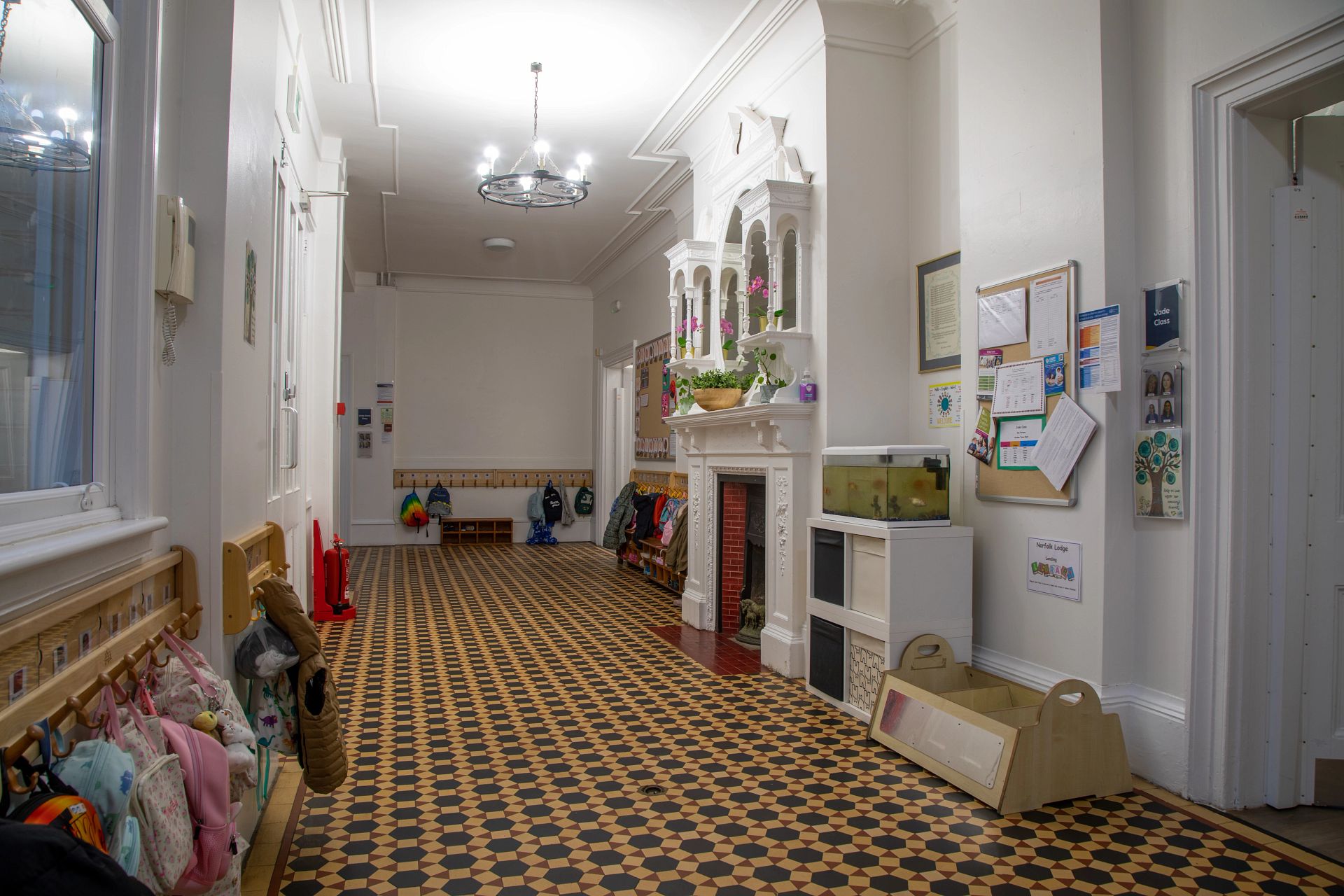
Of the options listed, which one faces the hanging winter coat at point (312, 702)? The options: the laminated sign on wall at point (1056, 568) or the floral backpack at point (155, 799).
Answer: the laminated sign on wall

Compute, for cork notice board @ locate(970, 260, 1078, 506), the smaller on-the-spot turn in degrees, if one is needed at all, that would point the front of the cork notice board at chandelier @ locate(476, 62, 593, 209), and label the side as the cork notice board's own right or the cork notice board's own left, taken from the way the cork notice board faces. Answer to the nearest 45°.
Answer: approximately 90° to the cork notice board's own right

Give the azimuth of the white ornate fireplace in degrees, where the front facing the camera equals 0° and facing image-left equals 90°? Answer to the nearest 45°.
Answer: approximately 45°

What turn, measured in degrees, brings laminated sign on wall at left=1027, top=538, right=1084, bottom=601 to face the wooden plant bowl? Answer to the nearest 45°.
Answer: approximately 90° to its right

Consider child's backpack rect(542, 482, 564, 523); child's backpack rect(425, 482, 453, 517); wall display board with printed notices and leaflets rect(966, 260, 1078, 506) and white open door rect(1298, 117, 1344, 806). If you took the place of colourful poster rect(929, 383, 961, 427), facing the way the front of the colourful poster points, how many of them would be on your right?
2

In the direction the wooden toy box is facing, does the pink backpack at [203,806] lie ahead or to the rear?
ahead

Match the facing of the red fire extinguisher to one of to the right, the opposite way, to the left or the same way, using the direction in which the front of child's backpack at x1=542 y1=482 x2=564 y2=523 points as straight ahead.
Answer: to the left

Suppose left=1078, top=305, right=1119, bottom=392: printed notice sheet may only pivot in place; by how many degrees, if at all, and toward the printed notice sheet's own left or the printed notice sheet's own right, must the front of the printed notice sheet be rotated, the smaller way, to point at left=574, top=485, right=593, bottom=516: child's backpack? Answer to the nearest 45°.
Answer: approximately 90° to the printed notice sheet's own right

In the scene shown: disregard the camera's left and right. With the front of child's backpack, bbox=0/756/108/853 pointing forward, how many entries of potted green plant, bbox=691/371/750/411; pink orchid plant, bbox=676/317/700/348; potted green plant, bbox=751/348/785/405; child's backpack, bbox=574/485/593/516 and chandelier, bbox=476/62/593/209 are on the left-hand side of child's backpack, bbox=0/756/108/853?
5

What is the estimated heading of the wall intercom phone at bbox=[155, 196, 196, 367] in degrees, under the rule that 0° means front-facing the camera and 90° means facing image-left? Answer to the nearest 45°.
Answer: approximately 315°

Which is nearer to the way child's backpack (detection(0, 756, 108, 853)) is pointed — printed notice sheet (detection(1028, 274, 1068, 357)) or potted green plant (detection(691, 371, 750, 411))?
the printed notice sheet

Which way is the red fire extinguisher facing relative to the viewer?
to the viewer's right

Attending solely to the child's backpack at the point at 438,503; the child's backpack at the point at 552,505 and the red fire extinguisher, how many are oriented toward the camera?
2
